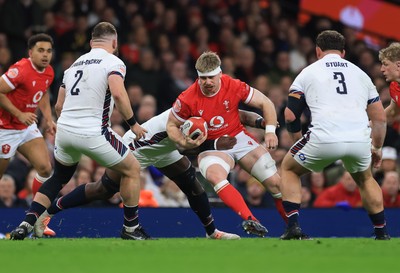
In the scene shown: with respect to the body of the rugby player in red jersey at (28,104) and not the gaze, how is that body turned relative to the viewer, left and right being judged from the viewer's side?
facing the viewer and to the right of the viewer

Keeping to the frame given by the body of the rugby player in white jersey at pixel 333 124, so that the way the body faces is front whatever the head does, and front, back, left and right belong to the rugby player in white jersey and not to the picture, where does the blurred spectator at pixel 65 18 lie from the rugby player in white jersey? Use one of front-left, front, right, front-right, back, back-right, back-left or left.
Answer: front-left

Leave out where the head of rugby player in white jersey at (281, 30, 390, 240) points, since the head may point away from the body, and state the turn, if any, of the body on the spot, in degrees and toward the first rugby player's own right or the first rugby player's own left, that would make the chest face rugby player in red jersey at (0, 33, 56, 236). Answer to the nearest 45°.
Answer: approximately 90° to the first rugby player's own left

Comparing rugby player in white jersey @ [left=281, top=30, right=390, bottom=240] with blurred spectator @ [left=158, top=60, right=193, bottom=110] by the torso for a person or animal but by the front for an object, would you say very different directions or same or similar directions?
very different directions

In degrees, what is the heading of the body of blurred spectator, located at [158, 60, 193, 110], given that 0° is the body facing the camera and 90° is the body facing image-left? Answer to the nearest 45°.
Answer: approximately 0°

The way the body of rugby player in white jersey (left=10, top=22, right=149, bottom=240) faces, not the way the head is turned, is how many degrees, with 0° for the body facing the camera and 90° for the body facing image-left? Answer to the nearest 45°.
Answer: approximately 225°

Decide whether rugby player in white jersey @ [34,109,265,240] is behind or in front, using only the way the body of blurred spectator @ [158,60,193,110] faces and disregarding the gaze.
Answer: in front

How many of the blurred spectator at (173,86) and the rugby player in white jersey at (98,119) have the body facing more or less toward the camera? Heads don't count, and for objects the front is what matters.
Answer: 1

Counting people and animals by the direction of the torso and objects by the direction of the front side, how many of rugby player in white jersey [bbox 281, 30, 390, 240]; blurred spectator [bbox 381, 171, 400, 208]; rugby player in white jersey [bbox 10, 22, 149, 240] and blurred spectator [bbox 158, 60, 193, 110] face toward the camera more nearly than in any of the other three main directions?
2

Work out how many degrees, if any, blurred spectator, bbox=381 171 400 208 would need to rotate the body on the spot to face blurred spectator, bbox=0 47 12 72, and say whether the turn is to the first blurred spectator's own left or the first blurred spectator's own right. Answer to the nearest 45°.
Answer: approximately 90° to the first blurred spectator's own right

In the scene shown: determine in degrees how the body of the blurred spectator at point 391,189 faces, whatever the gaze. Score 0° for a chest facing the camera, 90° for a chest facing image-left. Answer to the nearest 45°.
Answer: approximately 0°

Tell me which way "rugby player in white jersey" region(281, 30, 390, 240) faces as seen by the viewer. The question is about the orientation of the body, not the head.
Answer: away from the camera
